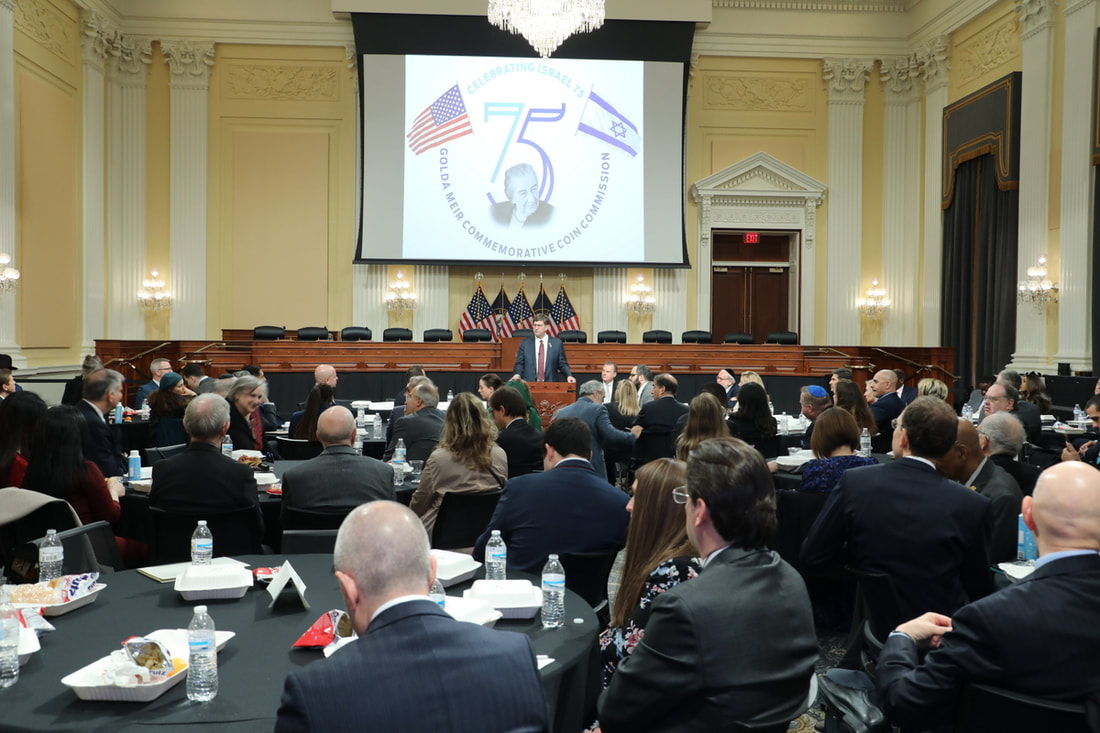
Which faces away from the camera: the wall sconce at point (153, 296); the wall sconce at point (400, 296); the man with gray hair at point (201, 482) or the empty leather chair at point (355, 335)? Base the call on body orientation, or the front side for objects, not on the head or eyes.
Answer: the man with gray hair

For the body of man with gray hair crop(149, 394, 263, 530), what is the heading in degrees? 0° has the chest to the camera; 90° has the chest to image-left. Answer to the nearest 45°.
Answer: approximately 180°

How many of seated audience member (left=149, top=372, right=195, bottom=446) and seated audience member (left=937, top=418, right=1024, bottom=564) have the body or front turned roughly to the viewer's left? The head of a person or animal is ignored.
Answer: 1

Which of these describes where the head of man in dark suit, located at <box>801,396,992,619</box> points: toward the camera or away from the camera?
away from the camera

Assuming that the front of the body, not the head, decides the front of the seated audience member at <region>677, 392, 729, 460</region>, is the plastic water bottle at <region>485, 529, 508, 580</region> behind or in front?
behind

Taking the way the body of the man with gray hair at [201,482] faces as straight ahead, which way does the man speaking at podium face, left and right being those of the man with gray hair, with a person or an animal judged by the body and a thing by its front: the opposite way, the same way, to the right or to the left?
the opposite way

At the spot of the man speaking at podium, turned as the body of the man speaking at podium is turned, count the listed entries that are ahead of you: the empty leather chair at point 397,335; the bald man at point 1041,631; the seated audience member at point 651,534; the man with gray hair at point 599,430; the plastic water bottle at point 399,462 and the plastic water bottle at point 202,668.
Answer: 5

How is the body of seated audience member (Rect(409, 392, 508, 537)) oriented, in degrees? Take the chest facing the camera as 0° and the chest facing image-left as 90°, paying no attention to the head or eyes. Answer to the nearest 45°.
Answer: approximately 180°

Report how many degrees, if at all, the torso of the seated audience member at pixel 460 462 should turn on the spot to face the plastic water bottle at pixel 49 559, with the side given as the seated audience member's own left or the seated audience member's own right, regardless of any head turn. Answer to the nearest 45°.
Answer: approximately 135° to the seated audience member's own left

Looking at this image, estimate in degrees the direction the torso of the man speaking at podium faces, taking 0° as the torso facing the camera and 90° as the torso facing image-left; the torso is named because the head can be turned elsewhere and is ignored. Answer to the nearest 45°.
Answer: approximately 0°

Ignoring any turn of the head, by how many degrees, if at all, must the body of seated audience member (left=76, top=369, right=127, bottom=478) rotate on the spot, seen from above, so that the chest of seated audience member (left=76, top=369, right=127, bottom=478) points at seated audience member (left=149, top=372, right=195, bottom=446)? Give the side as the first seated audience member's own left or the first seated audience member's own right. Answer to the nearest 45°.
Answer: approximately 45° to the first seated audience member's own left
